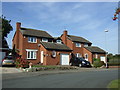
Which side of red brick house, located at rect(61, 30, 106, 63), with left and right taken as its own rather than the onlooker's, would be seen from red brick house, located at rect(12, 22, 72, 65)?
right

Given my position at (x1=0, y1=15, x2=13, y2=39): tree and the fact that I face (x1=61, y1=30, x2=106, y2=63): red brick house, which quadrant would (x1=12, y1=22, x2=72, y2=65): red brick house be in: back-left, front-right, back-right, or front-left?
front-right

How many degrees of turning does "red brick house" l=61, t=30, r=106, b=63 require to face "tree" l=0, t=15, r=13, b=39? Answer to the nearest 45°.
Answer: approximately 135° to its right

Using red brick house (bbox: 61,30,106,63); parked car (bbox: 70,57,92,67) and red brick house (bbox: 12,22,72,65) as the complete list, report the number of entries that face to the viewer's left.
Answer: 0

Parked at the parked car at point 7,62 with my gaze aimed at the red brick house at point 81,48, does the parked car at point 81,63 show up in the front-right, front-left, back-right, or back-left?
front-right

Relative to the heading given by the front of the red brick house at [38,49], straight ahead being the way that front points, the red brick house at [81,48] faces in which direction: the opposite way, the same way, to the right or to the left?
the same way

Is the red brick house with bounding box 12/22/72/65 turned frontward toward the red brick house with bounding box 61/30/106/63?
no
